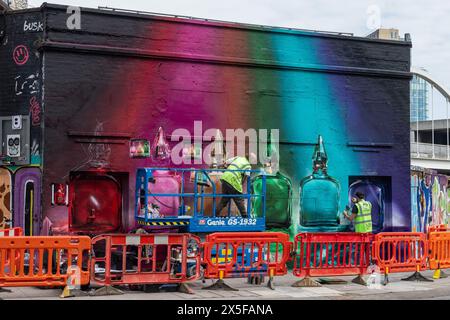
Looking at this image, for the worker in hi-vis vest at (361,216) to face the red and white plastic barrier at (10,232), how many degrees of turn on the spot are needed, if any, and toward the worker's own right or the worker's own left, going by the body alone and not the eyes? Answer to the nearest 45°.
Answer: approximately 90° to the worker's own left

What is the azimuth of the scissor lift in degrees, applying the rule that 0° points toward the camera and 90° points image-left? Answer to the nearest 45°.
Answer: approximately 90°

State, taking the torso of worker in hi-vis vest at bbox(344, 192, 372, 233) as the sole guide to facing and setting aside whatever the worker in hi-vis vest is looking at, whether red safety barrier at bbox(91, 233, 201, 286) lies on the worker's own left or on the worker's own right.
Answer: on the worker's own left

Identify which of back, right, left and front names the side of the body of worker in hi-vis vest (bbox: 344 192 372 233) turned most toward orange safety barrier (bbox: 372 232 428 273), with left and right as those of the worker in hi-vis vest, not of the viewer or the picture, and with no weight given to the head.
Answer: back

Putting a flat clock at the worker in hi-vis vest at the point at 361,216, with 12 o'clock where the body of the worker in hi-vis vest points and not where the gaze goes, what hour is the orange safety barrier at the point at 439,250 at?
The orange safety barrier is roughly at 4 o'clock from the worker in hi-vis vest.

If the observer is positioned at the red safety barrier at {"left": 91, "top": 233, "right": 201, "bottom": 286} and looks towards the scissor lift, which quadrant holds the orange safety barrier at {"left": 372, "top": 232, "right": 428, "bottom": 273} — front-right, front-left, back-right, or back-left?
front-right

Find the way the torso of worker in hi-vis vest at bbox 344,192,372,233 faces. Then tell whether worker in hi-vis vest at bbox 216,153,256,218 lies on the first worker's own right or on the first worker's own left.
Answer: on the first worker's own left

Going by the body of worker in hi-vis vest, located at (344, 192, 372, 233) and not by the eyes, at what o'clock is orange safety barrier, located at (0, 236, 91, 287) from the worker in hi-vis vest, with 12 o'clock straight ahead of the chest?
The orange safety barrier is roughly at 9 o'clock from the worker in hi-vis vest.

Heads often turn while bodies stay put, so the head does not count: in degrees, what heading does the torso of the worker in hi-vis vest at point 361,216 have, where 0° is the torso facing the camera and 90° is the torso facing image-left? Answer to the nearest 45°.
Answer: approximately 135°

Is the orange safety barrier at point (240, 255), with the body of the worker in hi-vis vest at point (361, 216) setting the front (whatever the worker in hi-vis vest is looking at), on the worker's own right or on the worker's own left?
on the worker's own left

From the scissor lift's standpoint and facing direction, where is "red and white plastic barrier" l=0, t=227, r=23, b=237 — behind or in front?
in front

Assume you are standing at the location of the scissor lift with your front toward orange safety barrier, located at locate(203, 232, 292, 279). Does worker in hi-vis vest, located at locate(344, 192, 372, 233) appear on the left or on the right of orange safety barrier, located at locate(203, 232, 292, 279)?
left

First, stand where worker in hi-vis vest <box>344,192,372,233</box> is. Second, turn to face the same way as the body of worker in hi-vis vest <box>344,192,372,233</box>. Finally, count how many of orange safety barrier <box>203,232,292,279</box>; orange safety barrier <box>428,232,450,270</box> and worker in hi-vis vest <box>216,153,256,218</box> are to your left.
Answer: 2

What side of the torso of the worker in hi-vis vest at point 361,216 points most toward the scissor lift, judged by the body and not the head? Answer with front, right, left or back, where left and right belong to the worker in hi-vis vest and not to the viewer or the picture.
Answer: left
